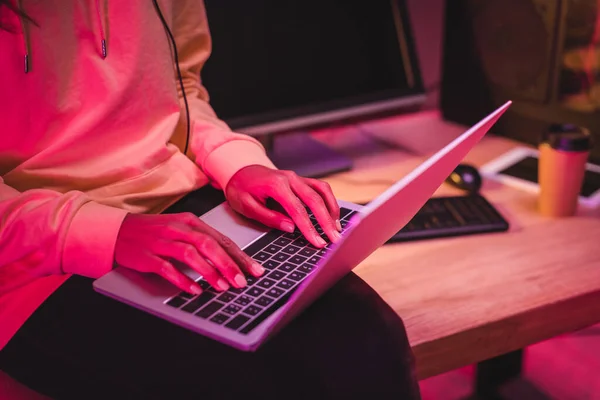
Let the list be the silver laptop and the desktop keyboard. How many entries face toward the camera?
1

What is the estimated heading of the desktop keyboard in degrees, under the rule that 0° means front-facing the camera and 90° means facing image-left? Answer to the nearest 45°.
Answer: approximately 0°

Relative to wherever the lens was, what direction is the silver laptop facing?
facing away from the viewer and to the left of the viewer

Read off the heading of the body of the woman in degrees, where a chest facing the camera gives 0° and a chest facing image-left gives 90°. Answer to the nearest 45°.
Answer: approximately 315°
